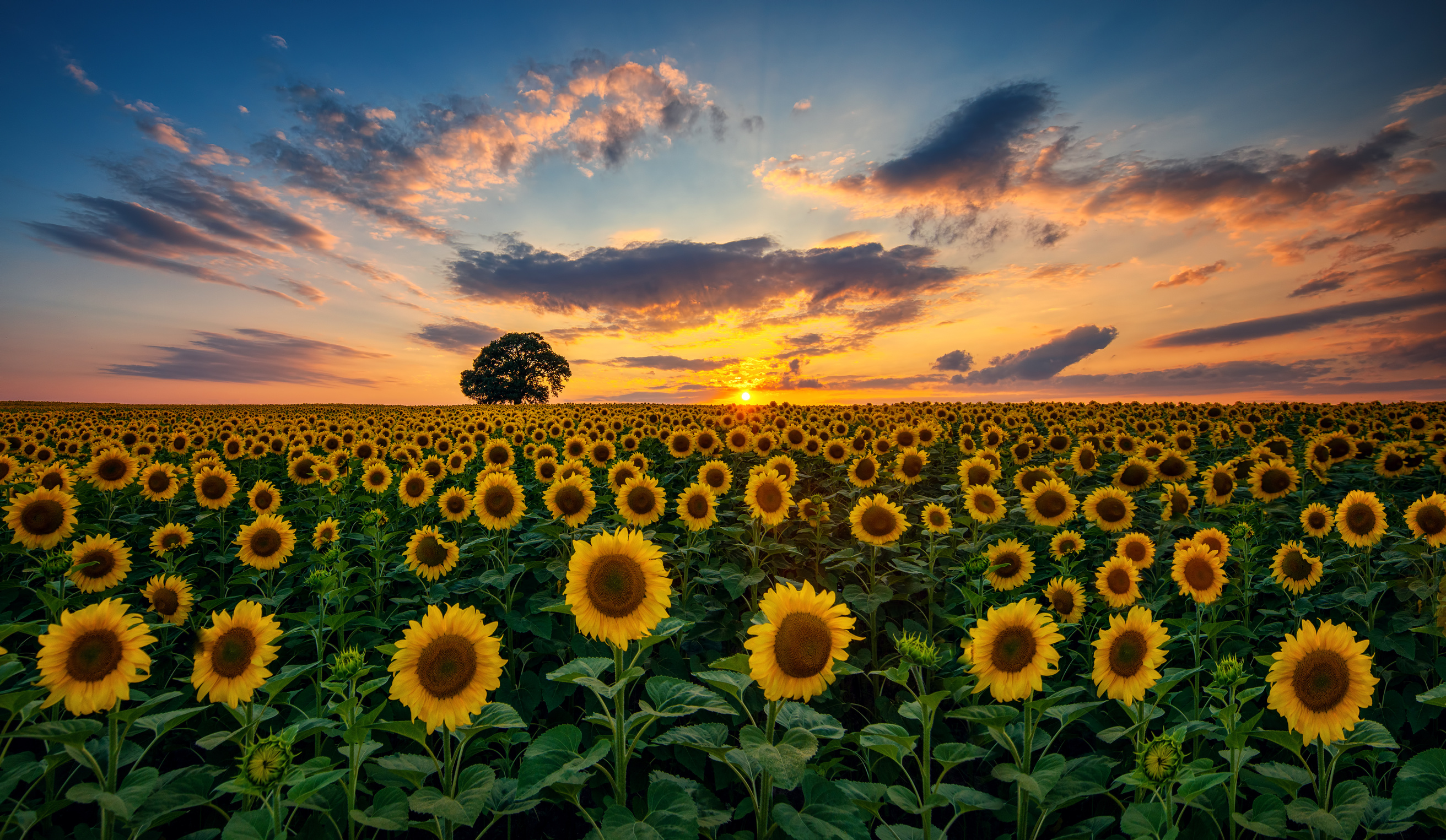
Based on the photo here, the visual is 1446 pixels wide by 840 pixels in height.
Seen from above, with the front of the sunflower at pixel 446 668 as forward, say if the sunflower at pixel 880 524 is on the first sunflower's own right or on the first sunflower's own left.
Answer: on the first sunflower's own left

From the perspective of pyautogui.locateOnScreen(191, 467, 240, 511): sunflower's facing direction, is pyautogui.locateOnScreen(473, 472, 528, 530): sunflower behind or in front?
in front

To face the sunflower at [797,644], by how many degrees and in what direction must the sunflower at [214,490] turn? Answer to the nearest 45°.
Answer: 0° — it already faces it

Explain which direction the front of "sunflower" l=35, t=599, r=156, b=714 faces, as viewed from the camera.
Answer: facing the viewer

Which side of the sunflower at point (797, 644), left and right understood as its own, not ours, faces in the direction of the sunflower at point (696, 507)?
back

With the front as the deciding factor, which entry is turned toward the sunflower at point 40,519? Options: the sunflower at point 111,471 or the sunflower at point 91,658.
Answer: the sunflower at point 111,471

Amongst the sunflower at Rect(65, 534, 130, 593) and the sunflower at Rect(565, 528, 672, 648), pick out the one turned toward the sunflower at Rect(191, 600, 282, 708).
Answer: the sunflower at Rect(65, 534, 130, 593)

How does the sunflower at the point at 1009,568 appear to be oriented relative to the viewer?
toward the camera

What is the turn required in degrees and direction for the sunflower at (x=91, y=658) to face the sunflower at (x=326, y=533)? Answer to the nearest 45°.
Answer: approximately 135° to its left

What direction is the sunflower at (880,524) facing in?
toward the camera

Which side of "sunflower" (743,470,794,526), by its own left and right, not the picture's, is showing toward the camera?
front
